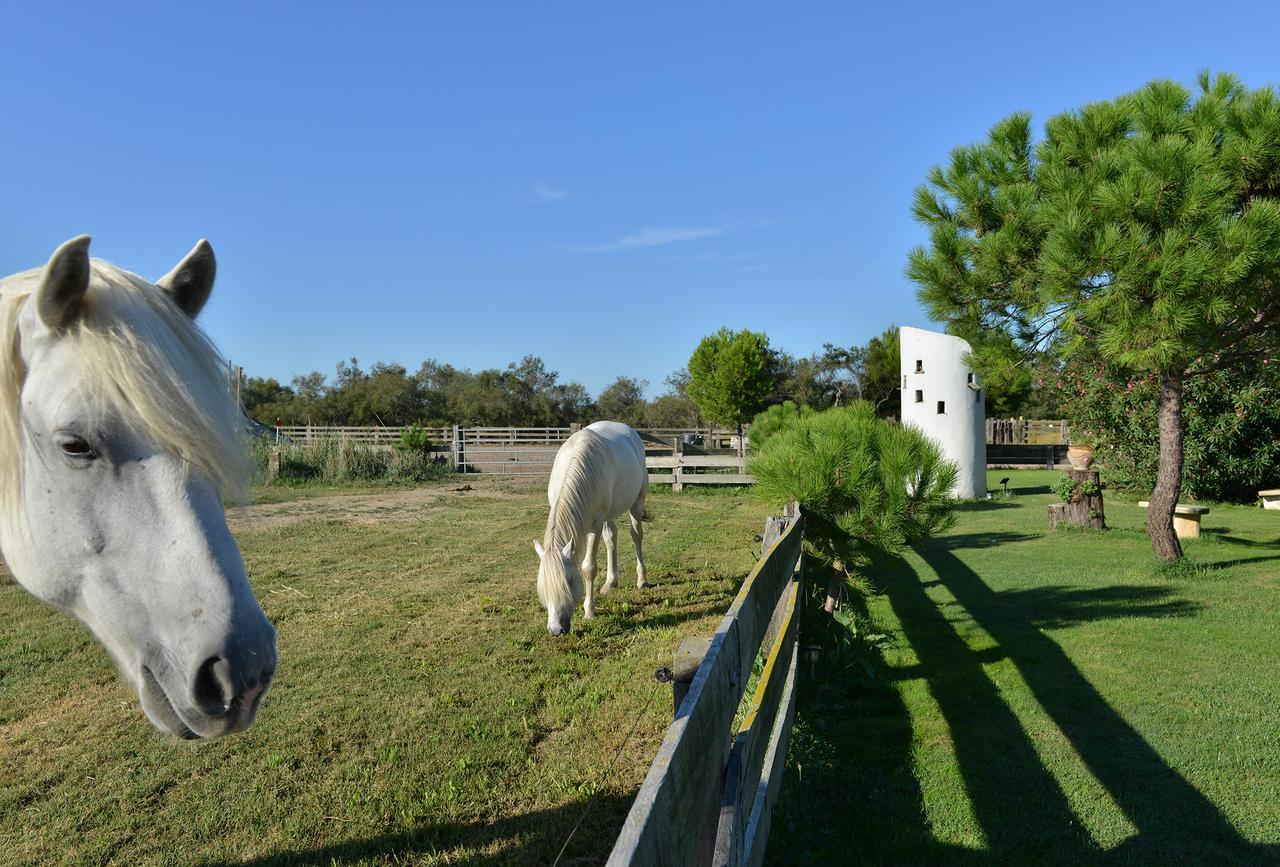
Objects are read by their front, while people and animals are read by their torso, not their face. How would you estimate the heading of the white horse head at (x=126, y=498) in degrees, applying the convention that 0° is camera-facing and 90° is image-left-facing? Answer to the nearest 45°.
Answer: approximately 315°

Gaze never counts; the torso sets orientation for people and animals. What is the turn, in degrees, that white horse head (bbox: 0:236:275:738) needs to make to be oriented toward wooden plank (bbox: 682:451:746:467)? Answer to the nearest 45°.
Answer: approximately 90° to its left

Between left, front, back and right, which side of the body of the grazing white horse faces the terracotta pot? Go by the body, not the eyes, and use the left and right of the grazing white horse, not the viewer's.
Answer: back

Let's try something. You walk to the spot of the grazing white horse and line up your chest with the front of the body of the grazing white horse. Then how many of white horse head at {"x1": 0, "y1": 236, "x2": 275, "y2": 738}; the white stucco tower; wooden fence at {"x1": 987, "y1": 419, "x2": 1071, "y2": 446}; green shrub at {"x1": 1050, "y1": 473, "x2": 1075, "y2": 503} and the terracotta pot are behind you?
4

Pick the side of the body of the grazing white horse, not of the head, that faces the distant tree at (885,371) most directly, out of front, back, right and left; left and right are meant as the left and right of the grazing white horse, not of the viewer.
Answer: back

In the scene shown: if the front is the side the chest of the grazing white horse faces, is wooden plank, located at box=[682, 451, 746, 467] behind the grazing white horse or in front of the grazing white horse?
behind

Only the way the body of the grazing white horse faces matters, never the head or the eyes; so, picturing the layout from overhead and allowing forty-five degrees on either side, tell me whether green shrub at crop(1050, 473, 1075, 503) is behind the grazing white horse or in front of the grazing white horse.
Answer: behind

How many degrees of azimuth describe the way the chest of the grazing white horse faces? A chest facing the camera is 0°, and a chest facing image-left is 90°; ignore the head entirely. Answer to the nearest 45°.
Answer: approximately 45°
